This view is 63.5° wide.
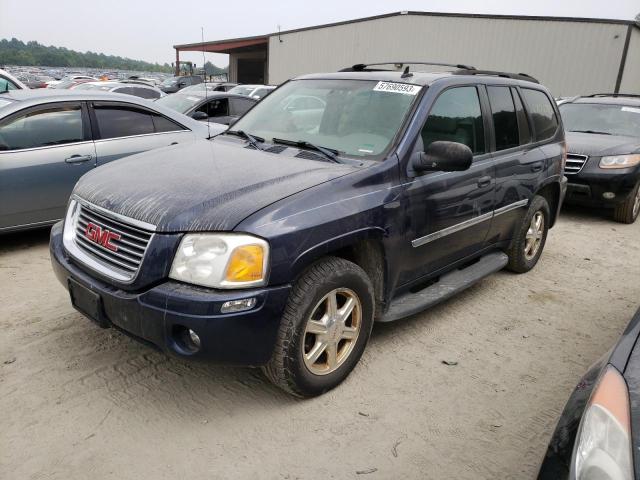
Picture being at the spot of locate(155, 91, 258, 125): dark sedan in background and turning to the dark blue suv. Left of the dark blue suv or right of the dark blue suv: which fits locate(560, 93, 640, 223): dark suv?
left

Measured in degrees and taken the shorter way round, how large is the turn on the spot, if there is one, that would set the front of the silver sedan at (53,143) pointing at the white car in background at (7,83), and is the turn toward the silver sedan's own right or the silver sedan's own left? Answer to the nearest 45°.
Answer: approximately 90° to the silver sedan's own right

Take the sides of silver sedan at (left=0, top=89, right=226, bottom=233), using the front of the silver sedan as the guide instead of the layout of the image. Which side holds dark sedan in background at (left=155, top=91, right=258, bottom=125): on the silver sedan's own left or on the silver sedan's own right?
on the silver sedan's own right

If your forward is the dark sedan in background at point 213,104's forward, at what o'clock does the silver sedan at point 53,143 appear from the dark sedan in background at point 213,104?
The silver sedan is roughly at 11 o'clock from the dark sedan in background.

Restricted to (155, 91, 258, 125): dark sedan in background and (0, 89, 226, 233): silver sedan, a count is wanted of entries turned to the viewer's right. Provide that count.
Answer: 0

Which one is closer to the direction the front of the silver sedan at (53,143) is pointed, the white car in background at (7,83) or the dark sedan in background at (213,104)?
the white car in background

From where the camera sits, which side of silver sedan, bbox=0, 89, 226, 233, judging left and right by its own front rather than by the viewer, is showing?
left

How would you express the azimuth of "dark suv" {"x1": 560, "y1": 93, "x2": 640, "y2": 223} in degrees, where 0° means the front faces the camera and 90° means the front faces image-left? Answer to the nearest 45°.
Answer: approximately 45°
